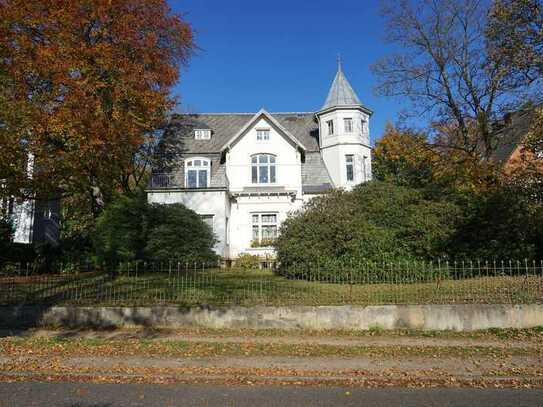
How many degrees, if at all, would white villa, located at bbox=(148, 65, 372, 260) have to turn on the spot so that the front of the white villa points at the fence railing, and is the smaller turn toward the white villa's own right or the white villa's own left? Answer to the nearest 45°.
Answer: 0° — it already faces it

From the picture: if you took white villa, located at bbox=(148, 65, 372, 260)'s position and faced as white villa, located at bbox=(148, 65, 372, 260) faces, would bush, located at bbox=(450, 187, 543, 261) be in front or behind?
in front

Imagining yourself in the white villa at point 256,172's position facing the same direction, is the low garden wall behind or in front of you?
in front

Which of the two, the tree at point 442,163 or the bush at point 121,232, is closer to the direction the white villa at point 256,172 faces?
the bush

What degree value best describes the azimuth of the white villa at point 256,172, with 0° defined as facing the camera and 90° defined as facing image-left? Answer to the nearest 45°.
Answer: approximately 0°

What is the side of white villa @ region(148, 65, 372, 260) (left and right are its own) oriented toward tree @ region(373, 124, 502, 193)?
left
